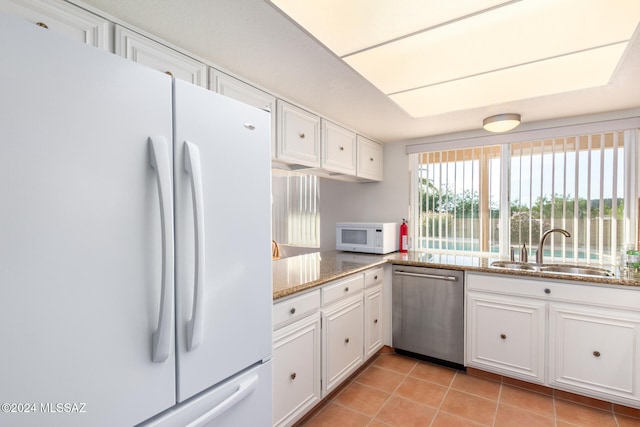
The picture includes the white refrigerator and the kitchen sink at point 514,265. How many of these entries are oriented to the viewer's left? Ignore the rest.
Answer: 0

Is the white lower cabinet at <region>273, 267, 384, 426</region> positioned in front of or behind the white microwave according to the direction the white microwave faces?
in front

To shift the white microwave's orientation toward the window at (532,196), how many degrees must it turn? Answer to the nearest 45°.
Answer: approximately 135° to its left

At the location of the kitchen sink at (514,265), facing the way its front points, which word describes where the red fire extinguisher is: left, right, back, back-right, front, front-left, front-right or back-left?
right

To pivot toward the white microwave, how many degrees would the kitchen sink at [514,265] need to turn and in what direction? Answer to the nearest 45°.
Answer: approximately 90° to its right

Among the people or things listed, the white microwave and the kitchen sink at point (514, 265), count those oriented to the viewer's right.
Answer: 0

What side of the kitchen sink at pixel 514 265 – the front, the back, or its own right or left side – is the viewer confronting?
front

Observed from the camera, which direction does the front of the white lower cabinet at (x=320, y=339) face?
facing the viewer and to the right of the viewer

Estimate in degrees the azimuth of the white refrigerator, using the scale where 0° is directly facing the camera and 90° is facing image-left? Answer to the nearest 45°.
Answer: approximately 315°

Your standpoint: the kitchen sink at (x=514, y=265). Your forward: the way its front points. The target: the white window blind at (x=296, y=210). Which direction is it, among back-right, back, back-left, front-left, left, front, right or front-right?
right

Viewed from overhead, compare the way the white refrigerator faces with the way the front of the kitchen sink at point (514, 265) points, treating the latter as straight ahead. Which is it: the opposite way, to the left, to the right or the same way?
to the left

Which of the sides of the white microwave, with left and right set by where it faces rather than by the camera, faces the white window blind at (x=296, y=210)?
right

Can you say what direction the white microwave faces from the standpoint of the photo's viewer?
facing the viewer and to the left of the viewer
